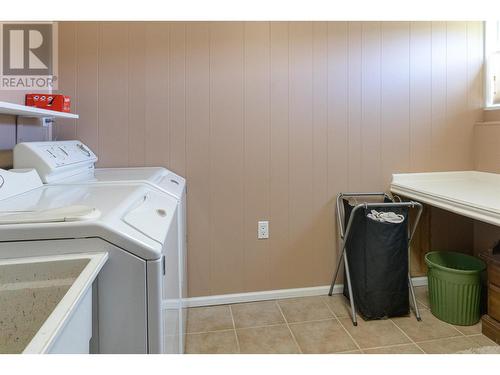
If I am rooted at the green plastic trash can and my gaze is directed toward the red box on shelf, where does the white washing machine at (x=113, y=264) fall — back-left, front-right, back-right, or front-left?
front-left

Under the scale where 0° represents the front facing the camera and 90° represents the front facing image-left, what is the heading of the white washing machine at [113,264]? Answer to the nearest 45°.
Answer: approximately 270°

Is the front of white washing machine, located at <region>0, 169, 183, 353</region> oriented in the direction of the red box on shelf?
no
